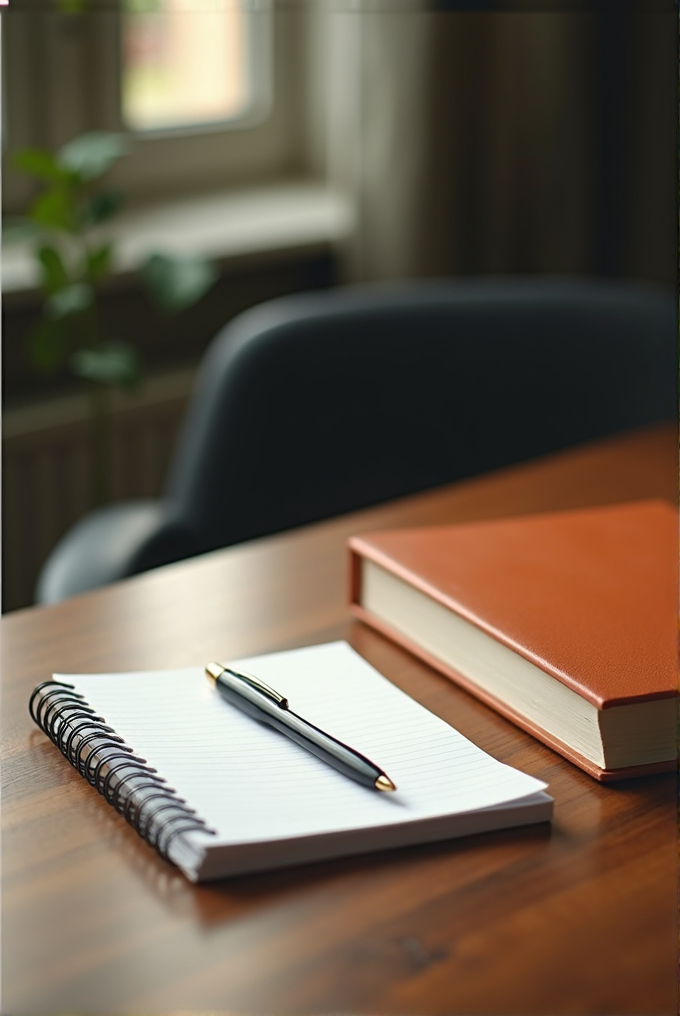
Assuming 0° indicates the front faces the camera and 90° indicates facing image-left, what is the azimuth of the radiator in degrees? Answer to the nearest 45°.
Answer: approximately 315°

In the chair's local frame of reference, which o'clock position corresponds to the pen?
The pen is roughly at 12 o'clock from the chair.

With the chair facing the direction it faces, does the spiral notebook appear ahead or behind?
ahead

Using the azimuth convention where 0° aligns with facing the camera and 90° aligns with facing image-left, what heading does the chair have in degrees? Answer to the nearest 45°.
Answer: approximately 0°

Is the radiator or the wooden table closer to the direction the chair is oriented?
the wooden table

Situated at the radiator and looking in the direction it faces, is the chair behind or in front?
in front

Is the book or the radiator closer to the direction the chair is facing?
the book

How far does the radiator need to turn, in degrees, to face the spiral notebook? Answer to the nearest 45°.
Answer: approximately 45° to its right
